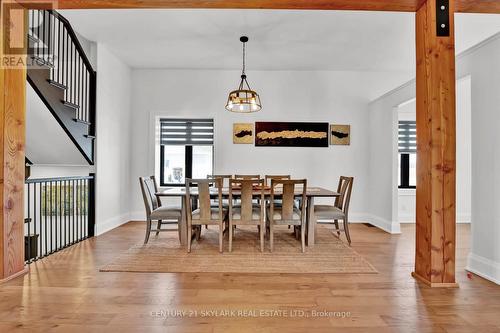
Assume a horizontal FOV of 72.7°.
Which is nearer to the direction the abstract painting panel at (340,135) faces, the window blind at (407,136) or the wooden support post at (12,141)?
the wooden support post

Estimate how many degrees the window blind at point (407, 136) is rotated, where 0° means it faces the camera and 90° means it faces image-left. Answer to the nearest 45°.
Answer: approximately 0°

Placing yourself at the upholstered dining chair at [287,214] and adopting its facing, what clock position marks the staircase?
The staircase is roughly at 9 o'clock from the upholstered dining chair.

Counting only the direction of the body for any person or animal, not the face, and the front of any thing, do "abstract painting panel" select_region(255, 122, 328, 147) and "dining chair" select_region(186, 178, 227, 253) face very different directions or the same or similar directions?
very different directions

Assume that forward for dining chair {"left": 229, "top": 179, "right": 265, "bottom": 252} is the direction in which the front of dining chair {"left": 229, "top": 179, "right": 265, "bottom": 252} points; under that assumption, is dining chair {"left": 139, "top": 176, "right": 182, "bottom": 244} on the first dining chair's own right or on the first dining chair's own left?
on the first dining chair's own left

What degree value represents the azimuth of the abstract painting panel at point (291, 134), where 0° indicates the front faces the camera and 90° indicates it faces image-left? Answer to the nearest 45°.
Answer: approximately 0°

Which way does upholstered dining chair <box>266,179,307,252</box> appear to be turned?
away from the camera

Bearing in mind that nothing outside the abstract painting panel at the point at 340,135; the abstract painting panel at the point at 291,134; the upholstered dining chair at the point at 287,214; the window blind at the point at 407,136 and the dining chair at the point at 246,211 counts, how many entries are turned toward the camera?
3

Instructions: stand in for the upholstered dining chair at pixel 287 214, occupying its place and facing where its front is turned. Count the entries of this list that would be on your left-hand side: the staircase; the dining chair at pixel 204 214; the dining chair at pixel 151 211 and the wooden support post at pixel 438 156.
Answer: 3

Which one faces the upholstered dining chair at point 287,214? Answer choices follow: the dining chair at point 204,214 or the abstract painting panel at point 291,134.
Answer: the abstract painting panel

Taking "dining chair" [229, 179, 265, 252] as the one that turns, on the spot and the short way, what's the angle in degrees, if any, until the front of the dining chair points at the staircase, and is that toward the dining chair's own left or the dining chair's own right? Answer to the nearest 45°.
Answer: approximately 90° to the dining chair's own left

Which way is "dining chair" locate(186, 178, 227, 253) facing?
away from the camera
